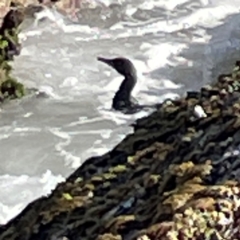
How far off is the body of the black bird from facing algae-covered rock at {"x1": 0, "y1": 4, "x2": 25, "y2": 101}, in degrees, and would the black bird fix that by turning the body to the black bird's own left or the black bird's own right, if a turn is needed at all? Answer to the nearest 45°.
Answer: approximately 45° to the black bird's own right

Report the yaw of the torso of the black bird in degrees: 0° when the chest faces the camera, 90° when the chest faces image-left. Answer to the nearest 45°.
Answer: approximately 90°
